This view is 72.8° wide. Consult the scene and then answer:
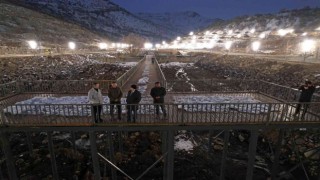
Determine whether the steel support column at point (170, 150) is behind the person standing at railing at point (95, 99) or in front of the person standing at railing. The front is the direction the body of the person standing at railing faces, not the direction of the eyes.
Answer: in front
